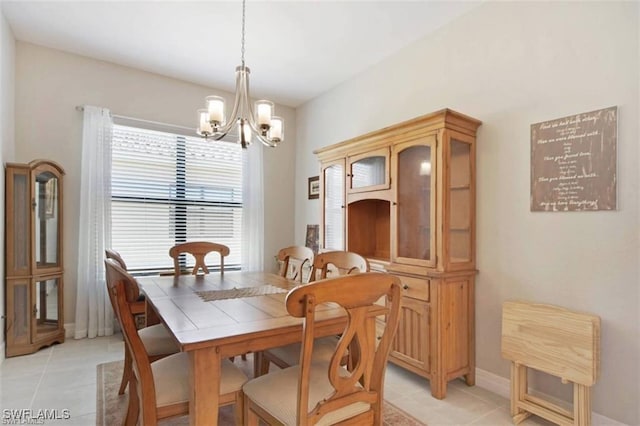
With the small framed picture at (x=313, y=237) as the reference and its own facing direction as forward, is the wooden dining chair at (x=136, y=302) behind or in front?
in front

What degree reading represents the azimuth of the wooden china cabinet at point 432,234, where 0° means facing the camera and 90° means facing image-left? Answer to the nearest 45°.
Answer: approximately 45°

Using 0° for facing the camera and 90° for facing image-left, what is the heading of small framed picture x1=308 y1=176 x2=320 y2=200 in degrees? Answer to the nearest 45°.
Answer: approximately 45°

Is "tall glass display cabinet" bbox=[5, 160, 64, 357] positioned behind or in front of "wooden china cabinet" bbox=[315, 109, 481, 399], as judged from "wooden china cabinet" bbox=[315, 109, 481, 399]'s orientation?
in front

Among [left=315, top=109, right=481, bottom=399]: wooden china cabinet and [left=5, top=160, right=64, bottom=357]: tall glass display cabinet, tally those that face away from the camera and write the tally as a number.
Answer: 0

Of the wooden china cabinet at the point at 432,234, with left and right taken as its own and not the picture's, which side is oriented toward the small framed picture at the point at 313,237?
right

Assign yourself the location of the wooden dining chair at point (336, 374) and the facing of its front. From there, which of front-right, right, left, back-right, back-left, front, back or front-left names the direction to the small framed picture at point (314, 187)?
front-right

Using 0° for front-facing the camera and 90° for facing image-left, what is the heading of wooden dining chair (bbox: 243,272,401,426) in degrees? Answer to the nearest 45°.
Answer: approximately 135°
